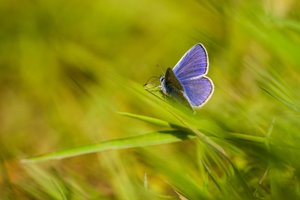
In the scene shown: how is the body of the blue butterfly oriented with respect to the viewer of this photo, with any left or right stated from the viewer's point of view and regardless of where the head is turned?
facing to the left of the viewer
